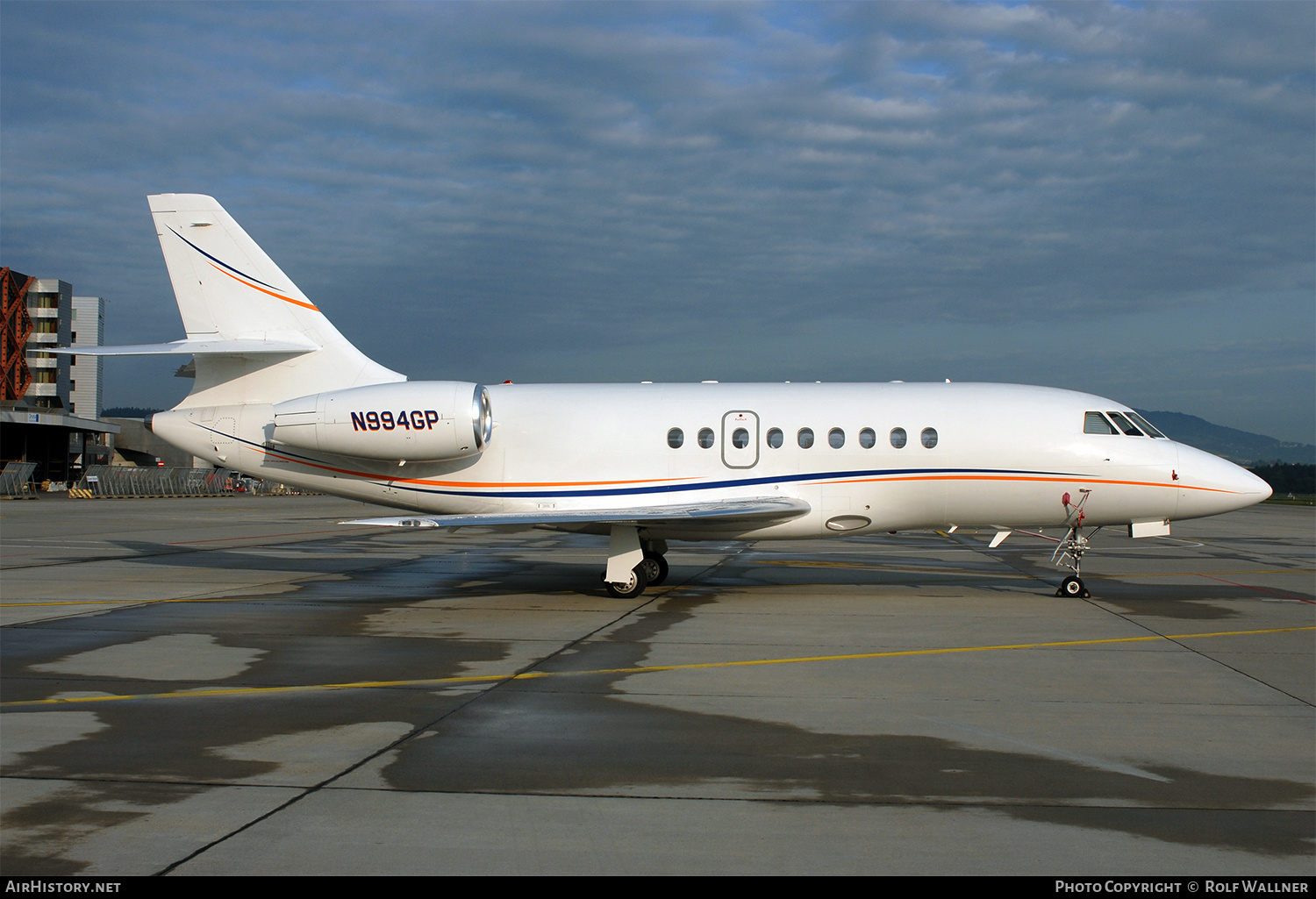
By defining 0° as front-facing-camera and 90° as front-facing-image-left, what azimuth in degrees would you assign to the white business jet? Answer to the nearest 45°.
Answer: approximately 270°
